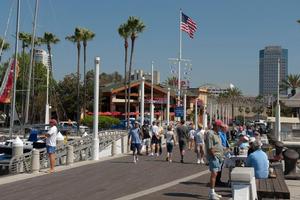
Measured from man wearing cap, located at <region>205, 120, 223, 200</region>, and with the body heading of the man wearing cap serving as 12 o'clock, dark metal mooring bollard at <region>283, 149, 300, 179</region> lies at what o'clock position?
The dark metal mooring bollard is roughly at 10 o'clock from the man wearing cap.
